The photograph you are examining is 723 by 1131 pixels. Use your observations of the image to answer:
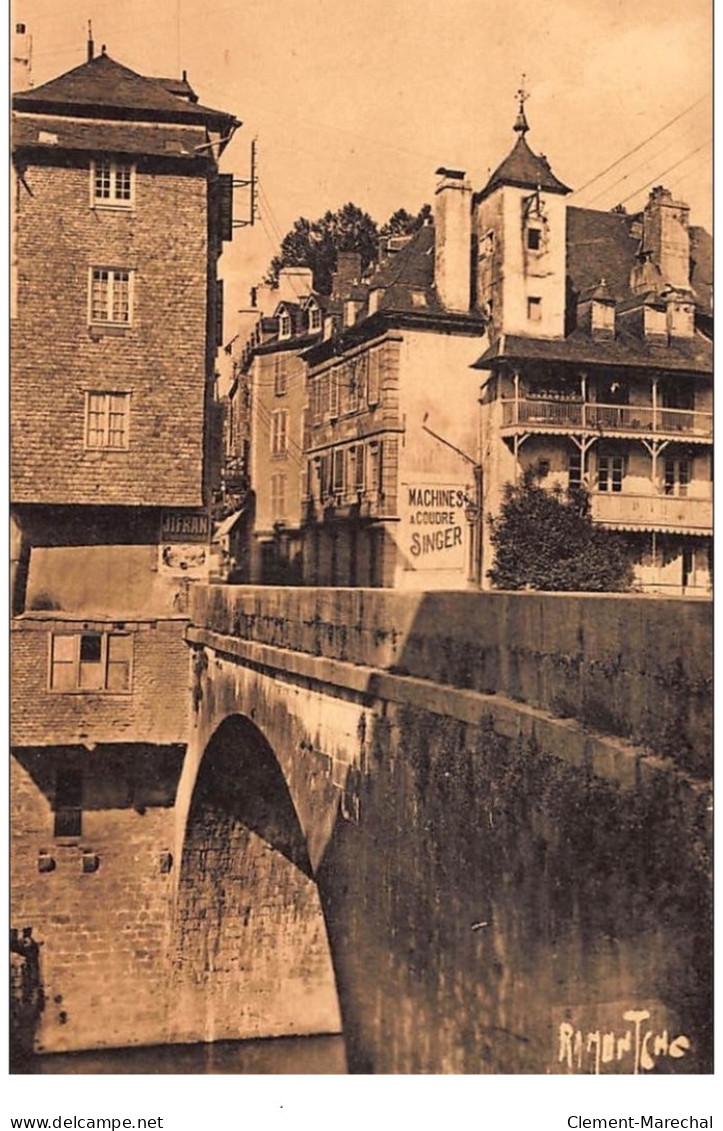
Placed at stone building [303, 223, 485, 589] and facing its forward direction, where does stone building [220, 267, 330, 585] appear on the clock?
stone building [220, 267, 330, 585] is roughly at 3 o'clock from stone building [303, 223, 485, 589].

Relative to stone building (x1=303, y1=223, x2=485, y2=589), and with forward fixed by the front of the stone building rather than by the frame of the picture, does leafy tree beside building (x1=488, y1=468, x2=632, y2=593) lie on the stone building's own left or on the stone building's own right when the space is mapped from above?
on the stone building's own left

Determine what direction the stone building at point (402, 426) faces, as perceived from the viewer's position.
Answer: facing the viewer and to the left of the viewer

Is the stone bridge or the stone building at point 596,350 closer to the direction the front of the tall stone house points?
the stone bridge

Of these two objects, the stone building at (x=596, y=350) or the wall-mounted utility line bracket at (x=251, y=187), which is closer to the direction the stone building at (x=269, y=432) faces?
the wall-mounted utility line bracket

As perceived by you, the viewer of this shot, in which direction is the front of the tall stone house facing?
facing the viewer

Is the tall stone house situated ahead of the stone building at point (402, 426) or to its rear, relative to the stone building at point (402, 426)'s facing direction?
ahead

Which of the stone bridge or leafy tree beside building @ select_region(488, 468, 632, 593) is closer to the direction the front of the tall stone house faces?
the stone bridge

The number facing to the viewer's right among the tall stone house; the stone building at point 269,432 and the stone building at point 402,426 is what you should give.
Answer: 0
